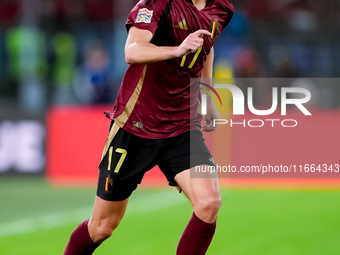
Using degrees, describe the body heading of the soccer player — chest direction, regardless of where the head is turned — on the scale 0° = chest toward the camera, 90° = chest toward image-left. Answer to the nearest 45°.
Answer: approximately 315°
